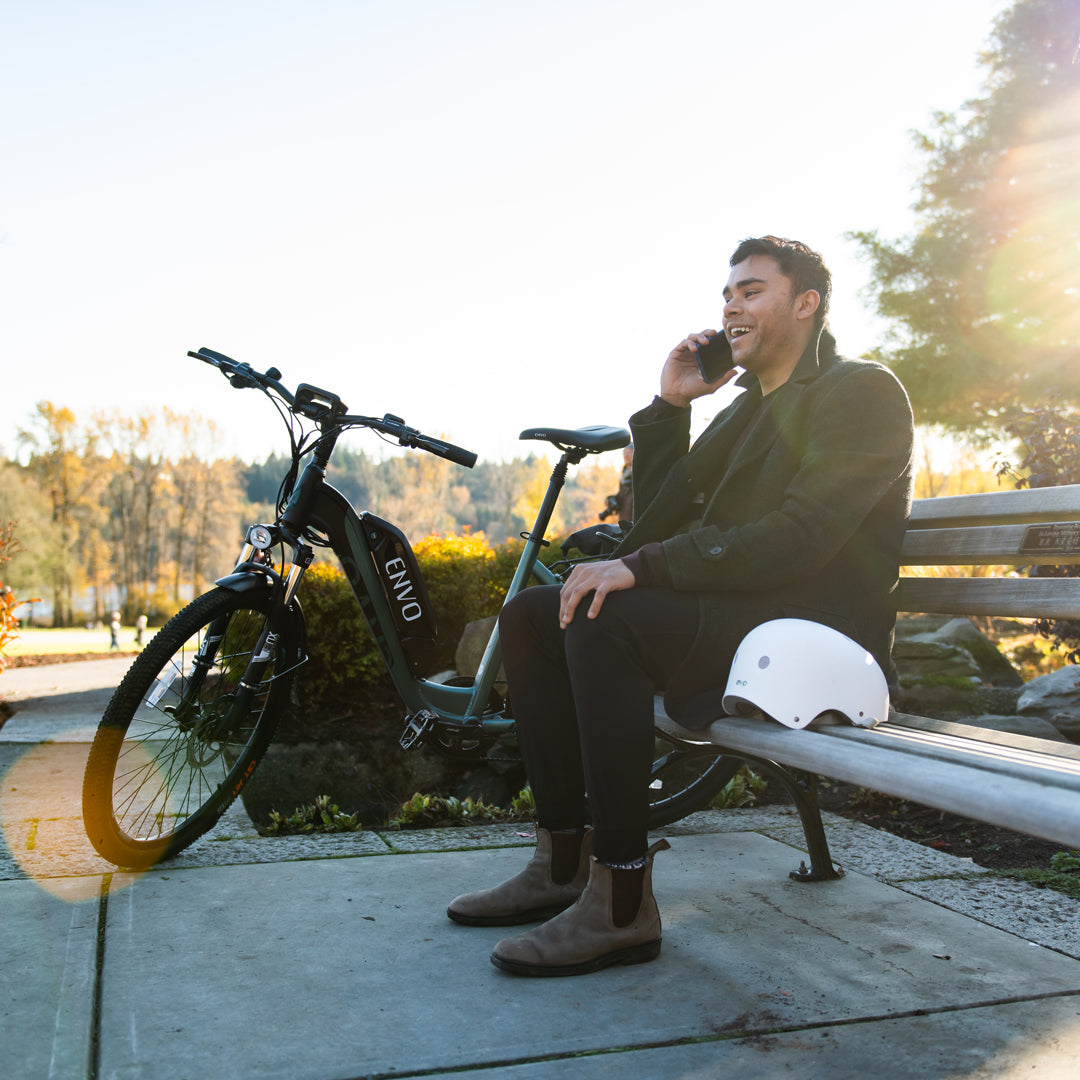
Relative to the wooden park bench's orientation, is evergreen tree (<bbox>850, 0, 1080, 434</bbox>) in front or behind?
behind

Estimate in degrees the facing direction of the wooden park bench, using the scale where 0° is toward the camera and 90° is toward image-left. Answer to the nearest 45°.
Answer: approximately 45°

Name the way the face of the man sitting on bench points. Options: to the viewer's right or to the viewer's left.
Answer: to the viewer's left

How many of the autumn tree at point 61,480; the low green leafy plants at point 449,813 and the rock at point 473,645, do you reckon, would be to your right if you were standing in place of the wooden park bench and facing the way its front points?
3

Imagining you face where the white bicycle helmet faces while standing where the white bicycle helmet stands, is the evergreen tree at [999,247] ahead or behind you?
behind

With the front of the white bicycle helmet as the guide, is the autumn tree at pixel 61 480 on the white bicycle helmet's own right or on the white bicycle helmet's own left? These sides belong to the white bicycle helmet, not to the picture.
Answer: on the white bicycle helmet's own right

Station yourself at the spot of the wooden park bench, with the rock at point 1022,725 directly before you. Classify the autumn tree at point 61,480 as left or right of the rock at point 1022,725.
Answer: left
